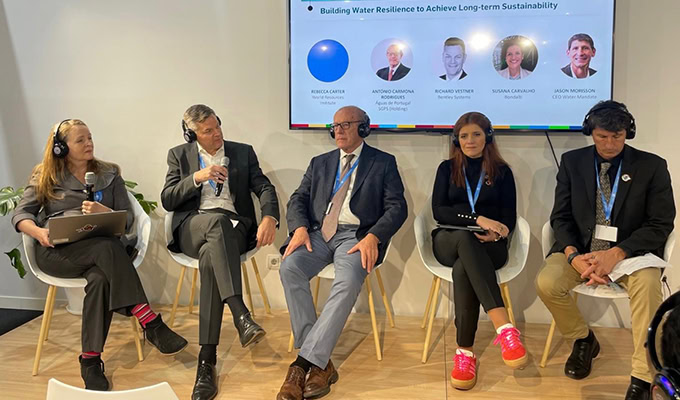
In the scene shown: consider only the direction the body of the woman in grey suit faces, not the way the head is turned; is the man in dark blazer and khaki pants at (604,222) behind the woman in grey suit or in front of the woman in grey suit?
in front

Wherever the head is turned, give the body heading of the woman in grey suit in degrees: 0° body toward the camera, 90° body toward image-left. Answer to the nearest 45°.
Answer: approximately 315°

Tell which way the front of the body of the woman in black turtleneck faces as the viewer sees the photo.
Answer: toward the camera

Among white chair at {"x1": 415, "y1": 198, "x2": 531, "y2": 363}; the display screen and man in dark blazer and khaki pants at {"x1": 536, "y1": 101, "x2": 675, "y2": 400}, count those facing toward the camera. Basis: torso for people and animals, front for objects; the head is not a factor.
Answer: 3

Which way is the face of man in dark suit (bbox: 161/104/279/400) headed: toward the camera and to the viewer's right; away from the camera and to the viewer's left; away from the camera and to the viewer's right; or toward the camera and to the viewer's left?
toward the camera and to the viewer's right

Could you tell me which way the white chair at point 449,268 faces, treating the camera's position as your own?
facing the viewer

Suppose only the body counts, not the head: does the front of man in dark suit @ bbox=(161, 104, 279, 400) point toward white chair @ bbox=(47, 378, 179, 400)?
yes

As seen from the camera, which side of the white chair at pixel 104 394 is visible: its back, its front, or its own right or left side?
back

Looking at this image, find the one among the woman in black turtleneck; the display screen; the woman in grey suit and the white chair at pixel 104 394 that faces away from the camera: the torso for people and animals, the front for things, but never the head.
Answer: the white chair

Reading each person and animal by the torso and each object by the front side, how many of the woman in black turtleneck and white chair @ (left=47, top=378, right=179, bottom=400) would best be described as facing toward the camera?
1
